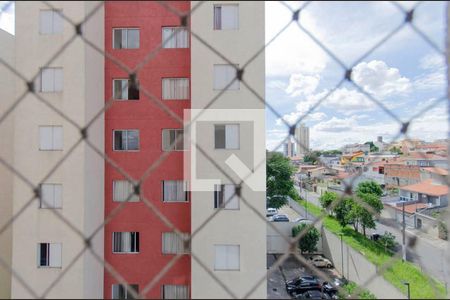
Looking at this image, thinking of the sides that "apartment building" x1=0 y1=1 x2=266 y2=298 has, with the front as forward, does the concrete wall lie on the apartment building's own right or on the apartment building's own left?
on the apartment building's own left

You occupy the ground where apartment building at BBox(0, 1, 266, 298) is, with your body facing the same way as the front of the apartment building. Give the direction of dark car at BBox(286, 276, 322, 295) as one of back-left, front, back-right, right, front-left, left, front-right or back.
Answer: back-left

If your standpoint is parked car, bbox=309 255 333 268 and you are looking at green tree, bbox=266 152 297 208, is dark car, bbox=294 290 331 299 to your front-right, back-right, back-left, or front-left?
back-left

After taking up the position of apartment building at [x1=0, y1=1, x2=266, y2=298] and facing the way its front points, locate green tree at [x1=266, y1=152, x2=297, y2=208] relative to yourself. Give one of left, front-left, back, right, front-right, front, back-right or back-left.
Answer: back-left

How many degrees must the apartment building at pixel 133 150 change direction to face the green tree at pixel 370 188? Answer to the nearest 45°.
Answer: approximately 135° to its left

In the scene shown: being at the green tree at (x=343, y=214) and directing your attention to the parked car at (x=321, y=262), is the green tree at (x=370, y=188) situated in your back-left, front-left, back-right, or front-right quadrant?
back-left

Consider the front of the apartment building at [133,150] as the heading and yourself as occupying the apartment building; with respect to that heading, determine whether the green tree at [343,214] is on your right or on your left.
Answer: on your left

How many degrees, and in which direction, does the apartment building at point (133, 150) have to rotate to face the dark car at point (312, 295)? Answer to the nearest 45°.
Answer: approximately 135° to its left

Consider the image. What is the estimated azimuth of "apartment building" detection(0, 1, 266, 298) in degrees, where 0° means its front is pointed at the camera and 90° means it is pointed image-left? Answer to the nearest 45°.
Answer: approximately 0°
